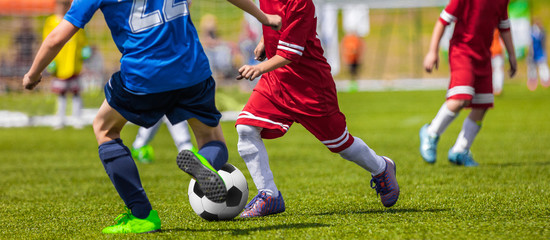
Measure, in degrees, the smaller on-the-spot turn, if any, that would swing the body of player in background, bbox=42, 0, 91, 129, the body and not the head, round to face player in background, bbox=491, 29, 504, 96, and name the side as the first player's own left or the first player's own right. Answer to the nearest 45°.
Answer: approximately 90° to the first player's own left

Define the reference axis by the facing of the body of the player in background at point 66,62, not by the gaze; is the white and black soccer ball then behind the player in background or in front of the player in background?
in front

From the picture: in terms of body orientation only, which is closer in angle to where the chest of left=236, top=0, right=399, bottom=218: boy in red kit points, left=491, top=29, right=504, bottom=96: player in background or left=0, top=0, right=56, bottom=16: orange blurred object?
the orange blurred object

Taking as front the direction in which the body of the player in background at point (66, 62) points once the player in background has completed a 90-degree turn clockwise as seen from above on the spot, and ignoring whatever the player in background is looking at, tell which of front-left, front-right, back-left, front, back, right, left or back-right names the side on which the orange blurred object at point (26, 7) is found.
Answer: right

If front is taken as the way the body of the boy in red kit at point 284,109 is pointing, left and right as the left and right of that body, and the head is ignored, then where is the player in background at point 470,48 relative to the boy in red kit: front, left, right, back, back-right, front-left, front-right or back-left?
back-right

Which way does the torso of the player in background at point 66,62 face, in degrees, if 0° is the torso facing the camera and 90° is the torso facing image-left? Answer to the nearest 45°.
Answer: approximately 0°

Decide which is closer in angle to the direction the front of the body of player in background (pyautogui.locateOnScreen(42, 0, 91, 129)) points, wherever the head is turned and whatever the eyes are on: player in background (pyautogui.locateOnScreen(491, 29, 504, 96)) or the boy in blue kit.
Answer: the boy in blue kit

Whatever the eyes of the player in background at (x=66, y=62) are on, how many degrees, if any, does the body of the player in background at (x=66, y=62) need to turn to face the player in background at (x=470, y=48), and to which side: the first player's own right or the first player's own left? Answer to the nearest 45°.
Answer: approximately 45° to the first player's own left

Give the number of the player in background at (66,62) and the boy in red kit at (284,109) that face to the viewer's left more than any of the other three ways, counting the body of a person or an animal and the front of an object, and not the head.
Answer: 1

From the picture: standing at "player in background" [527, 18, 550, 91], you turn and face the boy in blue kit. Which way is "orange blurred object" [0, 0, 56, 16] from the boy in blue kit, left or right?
right

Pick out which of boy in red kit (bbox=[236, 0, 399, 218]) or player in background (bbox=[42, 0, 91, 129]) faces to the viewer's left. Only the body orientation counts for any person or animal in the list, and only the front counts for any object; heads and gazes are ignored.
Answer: the boy in red kit

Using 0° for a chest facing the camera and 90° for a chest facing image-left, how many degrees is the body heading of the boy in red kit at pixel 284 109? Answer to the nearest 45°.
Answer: approximately 90°

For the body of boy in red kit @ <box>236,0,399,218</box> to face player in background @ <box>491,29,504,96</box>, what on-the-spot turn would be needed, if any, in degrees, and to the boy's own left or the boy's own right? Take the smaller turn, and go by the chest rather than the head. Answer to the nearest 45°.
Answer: approximately 90° to the boy's own right
